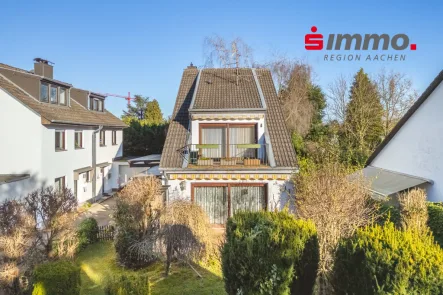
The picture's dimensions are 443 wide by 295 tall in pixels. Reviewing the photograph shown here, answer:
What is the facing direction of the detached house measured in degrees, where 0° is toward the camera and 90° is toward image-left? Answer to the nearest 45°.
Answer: approximately 0°

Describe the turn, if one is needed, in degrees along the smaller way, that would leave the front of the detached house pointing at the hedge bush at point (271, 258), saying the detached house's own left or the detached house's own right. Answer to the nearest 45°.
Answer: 0° — it already faces it

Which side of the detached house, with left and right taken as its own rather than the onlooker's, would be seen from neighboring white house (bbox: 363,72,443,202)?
left

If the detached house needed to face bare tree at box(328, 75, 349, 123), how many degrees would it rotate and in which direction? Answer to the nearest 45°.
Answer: approximately 135° to its left

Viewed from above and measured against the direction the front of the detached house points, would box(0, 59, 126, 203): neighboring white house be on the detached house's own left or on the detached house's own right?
on the detached house's own right

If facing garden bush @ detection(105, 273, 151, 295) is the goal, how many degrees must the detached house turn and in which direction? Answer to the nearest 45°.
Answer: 0° — it already faces it

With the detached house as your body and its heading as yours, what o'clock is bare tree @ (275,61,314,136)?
The bare tree is roughly at 7 o'clock from the detached house.

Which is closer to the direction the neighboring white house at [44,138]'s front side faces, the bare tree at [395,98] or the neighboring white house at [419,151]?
the neighboring white house

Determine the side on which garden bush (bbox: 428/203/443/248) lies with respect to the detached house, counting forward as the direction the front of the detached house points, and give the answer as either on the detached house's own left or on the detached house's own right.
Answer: on the detached house's own left

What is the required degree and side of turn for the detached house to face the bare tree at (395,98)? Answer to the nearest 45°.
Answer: approximately 135° to its left

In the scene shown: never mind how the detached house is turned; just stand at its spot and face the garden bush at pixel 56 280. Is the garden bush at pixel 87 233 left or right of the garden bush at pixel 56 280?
right

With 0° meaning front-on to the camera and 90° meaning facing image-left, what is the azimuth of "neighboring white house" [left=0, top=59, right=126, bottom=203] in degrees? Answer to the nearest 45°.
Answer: approximately 315°
